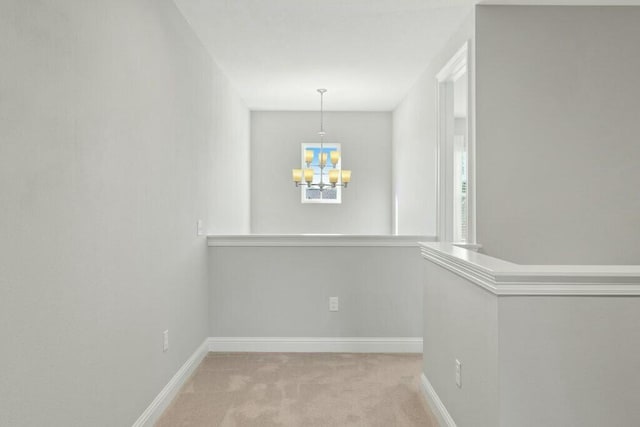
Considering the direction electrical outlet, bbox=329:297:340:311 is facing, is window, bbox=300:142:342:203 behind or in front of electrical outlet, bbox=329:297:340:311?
behind

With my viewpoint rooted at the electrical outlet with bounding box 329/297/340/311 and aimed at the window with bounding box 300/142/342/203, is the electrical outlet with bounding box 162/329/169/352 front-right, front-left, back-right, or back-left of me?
back-left

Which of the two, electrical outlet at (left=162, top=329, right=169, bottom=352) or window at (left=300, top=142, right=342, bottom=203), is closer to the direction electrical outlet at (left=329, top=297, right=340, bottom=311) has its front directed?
the electrical outlet

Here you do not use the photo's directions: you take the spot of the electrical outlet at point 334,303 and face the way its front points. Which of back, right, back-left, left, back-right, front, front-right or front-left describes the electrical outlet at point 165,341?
front-right

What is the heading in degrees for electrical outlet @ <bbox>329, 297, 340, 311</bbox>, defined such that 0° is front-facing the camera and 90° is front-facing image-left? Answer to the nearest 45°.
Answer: approximately 0°

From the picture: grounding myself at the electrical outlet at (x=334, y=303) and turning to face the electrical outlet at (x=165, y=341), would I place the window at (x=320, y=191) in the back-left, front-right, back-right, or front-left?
back-right
